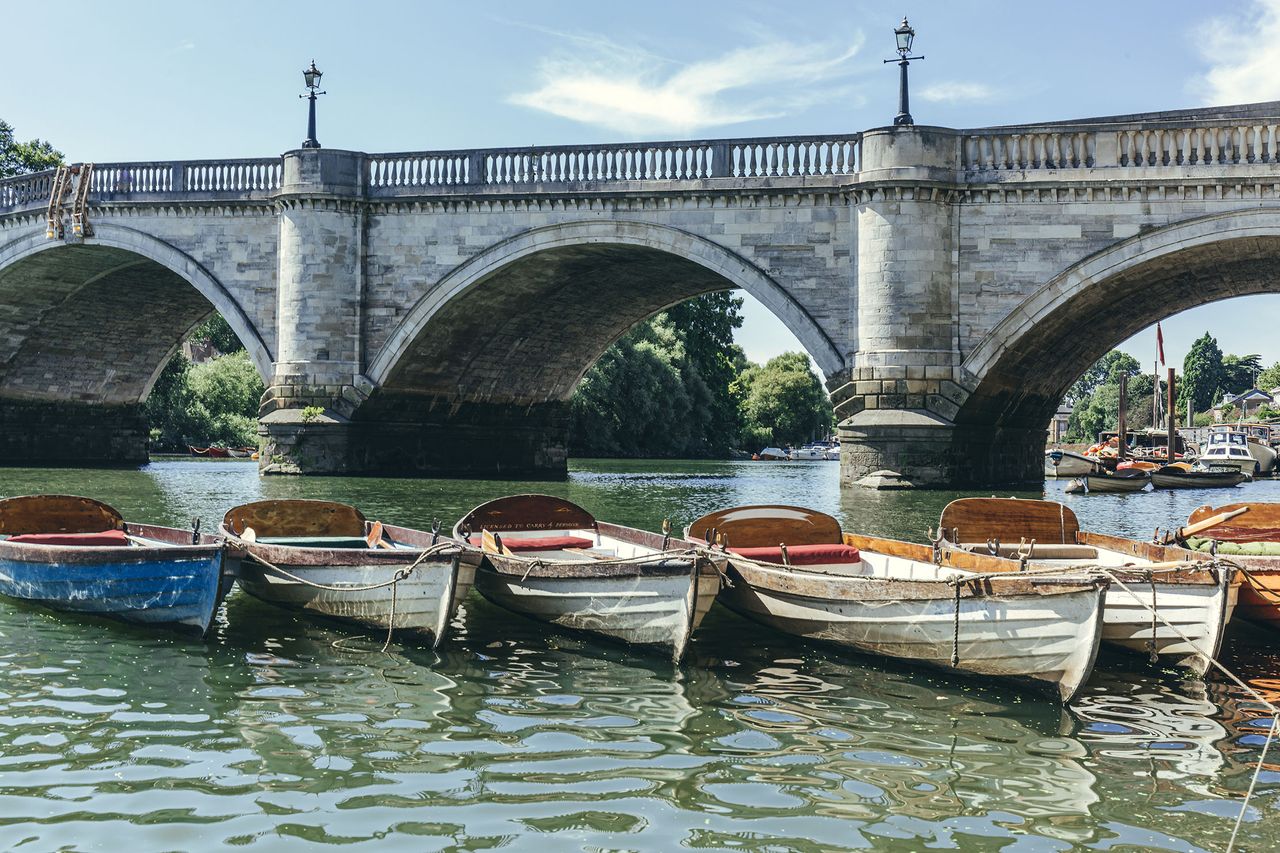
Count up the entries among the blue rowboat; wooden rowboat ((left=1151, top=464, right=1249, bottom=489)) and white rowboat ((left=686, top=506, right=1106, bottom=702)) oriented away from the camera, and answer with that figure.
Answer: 0

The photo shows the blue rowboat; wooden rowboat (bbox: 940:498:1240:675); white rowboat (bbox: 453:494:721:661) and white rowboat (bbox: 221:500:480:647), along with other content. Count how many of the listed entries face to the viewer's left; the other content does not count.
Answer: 0

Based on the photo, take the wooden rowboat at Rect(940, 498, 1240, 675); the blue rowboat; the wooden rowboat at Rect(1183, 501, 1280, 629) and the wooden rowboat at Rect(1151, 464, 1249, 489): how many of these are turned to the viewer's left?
0

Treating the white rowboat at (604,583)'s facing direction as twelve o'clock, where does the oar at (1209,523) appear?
The oar is roughly at 10 o'clock from the white rowboat.

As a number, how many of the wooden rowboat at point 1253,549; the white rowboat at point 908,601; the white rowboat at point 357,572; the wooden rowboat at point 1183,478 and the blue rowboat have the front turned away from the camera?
0

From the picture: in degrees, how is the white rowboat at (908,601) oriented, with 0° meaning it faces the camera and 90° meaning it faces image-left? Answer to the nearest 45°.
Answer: approximately 315°

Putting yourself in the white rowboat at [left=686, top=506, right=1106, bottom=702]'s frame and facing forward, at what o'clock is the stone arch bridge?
The stone arch bridge is roughly at 7 o'clock from the white rowboat.

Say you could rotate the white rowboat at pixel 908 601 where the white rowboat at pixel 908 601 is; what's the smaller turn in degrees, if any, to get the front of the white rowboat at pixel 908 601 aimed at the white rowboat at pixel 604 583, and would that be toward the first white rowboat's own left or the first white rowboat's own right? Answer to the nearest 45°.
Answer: approximately 135° to the first white rowboat's own right

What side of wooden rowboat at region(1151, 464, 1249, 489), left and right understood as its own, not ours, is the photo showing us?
right

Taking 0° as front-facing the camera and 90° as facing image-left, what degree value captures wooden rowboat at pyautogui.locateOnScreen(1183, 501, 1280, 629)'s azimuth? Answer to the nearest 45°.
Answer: approximately 315°

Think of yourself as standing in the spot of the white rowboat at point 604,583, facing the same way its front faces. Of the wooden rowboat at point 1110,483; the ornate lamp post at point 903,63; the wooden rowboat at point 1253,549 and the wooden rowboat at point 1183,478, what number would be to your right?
0

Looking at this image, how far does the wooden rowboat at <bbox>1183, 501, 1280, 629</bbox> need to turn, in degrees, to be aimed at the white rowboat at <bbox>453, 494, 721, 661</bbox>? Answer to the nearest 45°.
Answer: approximately 90° to its right

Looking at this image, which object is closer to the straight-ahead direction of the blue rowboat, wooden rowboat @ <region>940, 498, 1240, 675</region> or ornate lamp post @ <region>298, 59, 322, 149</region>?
the wooden rowboat

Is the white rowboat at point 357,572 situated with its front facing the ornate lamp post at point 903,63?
no

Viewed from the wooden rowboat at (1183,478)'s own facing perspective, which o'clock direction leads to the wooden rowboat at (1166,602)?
the wooden rowboat at (1166,602) is roughly at 3 o'clock from the wooden rowboat at (1183,478).

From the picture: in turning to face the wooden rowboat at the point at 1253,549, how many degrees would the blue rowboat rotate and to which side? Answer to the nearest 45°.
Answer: approximately 45° to its left

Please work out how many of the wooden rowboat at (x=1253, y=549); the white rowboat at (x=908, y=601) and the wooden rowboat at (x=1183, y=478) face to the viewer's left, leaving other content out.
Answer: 0

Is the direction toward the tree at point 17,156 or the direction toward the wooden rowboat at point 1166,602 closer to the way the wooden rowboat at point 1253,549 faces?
the wooden rowboat

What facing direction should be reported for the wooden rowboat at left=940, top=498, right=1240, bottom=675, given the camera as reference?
facing the viewer and to the right of the viewer

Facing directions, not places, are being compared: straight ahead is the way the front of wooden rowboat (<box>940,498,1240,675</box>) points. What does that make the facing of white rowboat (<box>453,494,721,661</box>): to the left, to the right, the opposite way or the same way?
the same way

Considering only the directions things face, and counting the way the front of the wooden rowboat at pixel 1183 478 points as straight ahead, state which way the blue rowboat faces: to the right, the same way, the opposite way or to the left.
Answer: the same way

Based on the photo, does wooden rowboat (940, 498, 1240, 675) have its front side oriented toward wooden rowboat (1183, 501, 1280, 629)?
no
